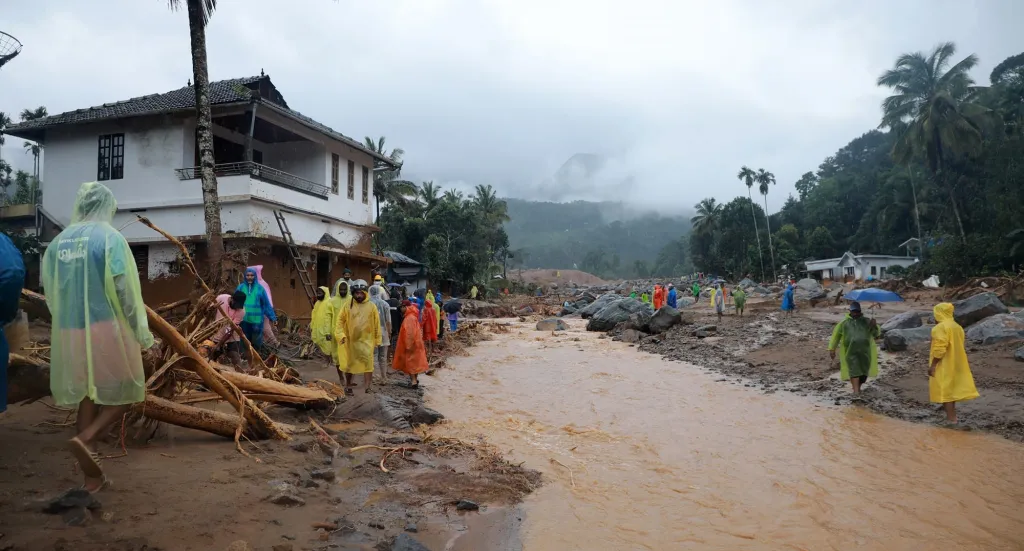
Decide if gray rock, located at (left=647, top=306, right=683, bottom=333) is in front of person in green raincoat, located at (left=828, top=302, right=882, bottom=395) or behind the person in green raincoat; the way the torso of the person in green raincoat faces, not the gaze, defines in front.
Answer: behind

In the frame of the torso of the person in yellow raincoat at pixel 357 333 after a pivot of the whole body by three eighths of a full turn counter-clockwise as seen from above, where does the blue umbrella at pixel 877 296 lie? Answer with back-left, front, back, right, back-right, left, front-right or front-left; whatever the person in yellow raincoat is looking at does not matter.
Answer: front-right

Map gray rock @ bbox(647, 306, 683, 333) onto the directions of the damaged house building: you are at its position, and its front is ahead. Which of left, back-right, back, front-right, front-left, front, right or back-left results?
front-left

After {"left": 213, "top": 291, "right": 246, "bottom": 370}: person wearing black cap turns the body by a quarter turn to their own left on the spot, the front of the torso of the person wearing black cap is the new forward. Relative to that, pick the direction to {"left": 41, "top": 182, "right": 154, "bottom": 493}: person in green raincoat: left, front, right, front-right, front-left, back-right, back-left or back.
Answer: back-right

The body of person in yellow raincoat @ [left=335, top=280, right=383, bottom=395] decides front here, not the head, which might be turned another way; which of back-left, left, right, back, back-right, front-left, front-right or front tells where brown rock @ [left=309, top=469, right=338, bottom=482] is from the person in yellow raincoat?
front

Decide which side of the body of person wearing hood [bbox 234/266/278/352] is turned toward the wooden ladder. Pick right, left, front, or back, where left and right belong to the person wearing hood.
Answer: back

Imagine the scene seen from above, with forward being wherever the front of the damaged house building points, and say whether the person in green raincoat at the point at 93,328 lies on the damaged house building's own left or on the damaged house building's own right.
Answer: on the damaged house building's own right

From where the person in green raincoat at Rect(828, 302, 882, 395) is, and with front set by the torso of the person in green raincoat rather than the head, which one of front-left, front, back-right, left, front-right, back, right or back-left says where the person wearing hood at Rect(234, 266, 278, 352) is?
front-right

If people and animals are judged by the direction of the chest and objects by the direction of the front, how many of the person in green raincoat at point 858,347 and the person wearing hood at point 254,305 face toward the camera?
2

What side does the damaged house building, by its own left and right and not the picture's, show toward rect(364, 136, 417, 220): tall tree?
left

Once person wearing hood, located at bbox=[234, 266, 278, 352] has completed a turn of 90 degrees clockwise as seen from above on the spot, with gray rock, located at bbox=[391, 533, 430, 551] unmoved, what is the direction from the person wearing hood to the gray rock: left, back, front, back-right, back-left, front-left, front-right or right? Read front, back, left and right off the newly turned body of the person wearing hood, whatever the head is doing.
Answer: left

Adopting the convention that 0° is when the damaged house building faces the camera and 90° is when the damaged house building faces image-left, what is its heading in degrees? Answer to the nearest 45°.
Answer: approximately 315°

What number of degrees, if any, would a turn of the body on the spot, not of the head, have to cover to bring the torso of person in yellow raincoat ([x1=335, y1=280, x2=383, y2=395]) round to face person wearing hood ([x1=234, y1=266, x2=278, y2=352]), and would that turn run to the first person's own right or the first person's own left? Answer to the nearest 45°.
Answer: approximately 90° to the first person's own right

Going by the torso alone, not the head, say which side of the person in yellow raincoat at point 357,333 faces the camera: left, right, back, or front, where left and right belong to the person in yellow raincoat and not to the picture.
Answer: front

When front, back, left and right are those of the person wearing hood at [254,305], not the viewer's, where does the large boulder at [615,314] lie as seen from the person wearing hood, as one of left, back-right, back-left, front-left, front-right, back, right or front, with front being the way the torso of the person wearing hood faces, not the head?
back-left

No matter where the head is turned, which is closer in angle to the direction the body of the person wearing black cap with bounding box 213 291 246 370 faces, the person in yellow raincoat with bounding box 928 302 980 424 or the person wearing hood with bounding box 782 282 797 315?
the person in yellow raincoat
